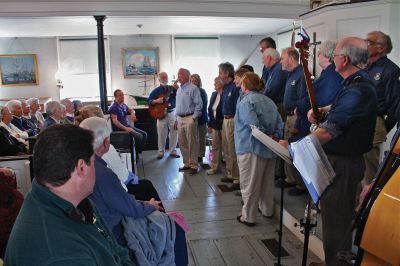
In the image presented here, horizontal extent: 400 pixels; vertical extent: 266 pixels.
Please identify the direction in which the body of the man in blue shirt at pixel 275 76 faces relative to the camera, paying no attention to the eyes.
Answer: to the viewer's left

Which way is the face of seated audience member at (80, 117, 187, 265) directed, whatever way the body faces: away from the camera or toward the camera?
away from the camera

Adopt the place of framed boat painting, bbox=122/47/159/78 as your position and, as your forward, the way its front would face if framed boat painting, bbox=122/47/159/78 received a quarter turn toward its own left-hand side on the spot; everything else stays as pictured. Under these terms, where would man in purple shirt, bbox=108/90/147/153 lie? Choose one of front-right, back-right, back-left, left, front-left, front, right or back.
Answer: right

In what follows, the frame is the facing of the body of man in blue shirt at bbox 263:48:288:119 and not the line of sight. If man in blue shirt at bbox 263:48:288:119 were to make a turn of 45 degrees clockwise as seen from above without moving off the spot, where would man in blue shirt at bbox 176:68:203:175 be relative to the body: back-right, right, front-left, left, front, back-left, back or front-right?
front

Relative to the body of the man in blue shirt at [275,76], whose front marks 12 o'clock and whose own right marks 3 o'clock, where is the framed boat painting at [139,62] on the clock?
The framed boat painting is roughly at 2 o'clock from the man in blue shirt.

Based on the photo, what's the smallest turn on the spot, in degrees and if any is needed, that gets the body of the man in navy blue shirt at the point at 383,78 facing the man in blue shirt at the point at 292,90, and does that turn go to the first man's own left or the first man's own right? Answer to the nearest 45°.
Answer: approximately 90° to the first man's own right

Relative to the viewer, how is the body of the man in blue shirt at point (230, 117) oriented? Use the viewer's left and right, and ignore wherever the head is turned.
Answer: facing the viewer and to the left of the viewer

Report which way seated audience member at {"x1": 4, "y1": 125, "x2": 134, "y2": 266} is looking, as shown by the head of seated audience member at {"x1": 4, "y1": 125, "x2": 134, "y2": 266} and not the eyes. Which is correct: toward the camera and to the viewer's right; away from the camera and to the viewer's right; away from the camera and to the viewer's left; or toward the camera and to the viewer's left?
away from the camera and to the viewer's right

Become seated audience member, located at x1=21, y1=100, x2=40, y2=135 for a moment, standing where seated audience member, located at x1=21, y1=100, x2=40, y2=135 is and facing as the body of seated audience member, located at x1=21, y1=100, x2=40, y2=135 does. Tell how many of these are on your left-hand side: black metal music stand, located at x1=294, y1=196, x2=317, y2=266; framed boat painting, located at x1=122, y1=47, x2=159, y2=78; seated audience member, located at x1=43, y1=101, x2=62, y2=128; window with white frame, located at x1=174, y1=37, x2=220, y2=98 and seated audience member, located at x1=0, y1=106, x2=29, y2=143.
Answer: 2

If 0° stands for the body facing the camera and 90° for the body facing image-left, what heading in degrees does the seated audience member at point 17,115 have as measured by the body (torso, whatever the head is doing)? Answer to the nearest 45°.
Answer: approximately 315°

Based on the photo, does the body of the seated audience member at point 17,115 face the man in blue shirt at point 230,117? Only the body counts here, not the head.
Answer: yes

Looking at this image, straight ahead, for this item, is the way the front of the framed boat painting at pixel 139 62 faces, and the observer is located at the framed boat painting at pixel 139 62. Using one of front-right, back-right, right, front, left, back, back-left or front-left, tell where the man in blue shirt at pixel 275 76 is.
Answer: front

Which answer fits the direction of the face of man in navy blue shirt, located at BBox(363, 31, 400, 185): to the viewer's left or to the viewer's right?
to the viewer's left

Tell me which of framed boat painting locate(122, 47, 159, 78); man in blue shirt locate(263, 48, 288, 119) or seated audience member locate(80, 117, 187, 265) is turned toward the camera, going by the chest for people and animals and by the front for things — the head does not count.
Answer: the framed boat painting

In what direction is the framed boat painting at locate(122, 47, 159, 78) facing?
toward the camera
